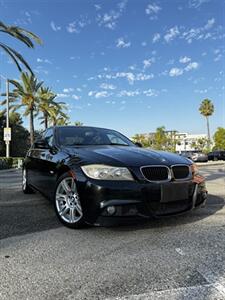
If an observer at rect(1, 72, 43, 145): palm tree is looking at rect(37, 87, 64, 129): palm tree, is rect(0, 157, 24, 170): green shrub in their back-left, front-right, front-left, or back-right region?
back-right

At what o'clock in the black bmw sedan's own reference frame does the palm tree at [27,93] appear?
The palm tree is roughly at 7 o'clock from the black bmw sedan.

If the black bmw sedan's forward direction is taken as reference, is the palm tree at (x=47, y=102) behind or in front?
behind

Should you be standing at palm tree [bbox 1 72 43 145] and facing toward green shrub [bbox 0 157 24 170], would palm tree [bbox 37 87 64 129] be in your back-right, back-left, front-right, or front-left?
back-left

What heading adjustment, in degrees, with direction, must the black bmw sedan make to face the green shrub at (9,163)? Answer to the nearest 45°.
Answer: approximately 180°

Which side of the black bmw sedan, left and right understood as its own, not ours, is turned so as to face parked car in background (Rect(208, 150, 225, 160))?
left

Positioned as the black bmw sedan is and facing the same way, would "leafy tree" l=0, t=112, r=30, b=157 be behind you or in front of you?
behind
